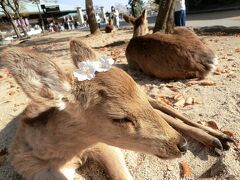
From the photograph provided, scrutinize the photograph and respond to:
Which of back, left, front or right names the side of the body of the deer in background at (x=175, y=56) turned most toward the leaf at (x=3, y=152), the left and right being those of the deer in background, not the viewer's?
left

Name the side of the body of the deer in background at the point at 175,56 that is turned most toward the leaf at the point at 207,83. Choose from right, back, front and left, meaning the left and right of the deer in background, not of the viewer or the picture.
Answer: back

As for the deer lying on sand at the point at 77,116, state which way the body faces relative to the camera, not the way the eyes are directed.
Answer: to the viewer's right

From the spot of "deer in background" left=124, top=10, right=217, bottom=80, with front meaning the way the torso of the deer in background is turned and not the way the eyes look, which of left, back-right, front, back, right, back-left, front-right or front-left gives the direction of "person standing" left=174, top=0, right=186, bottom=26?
front-right

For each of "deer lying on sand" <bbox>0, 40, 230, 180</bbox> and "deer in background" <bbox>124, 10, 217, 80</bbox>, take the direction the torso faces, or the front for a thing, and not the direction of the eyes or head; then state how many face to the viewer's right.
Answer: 1

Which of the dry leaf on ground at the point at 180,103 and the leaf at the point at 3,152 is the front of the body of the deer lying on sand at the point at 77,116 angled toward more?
the dry leaf on ground

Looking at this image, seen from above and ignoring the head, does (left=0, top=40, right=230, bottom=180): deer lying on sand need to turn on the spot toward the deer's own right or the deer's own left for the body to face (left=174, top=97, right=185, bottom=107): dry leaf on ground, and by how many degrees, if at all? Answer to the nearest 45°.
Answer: approximately 45° to the deer's own left

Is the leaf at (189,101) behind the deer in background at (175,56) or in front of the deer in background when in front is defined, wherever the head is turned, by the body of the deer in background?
behind

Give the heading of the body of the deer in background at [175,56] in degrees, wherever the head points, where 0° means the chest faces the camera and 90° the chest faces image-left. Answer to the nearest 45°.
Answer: approximately 135°

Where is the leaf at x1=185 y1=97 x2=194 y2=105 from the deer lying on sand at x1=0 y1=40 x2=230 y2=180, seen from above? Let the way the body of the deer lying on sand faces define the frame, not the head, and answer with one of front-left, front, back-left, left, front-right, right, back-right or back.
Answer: front-left

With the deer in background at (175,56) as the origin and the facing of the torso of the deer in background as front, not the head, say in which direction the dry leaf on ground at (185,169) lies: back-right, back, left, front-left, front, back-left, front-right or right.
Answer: back-left

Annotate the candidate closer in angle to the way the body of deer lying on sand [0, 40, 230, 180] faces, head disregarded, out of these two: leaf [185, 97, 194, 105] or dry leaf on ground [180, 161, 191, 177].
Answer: the dry leaf on ground
